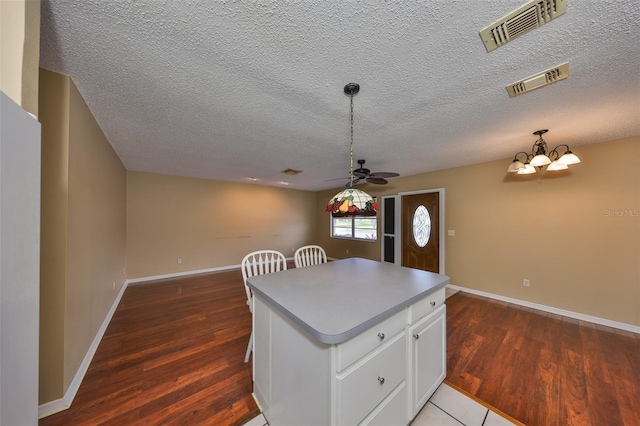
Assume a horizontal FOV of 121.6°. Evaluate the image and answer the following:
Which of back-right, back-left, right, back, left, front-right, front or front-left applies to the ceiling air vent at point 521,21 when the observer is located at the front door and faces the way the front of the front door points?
front-left

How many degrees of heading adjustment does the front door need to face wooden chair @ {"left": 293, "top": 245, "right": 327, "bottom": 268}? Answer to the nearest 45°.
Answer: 0° — it already faces it

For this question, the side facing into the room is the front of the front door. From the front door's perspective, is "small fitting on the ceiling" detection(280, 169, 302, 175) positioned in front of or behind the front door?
in front

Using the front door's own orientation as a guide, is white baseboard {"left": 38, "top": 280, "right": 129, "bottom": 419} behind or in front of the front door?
in front

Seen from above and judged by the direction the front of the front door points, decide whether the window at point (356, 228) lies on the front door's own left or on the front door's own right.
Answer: on the front door's own right

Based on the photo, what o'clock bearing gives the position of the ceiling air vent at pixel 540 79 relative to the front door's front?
The ceiling air vent is roughly at 10 o'clock from the front door.

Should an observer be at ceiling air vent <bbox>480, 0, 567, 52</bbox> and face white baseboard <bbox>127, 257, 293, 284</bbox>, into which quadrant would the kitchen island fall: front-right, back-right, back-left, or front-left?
front-left

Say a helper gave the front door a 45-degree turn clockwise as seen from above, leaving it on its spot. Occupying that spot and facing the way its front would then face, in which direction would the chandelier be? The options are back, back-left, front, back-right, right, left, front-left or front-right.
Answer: back-left

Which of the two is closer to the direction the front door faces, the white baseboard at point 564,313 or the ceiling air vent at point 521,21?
the ceiling air vent
